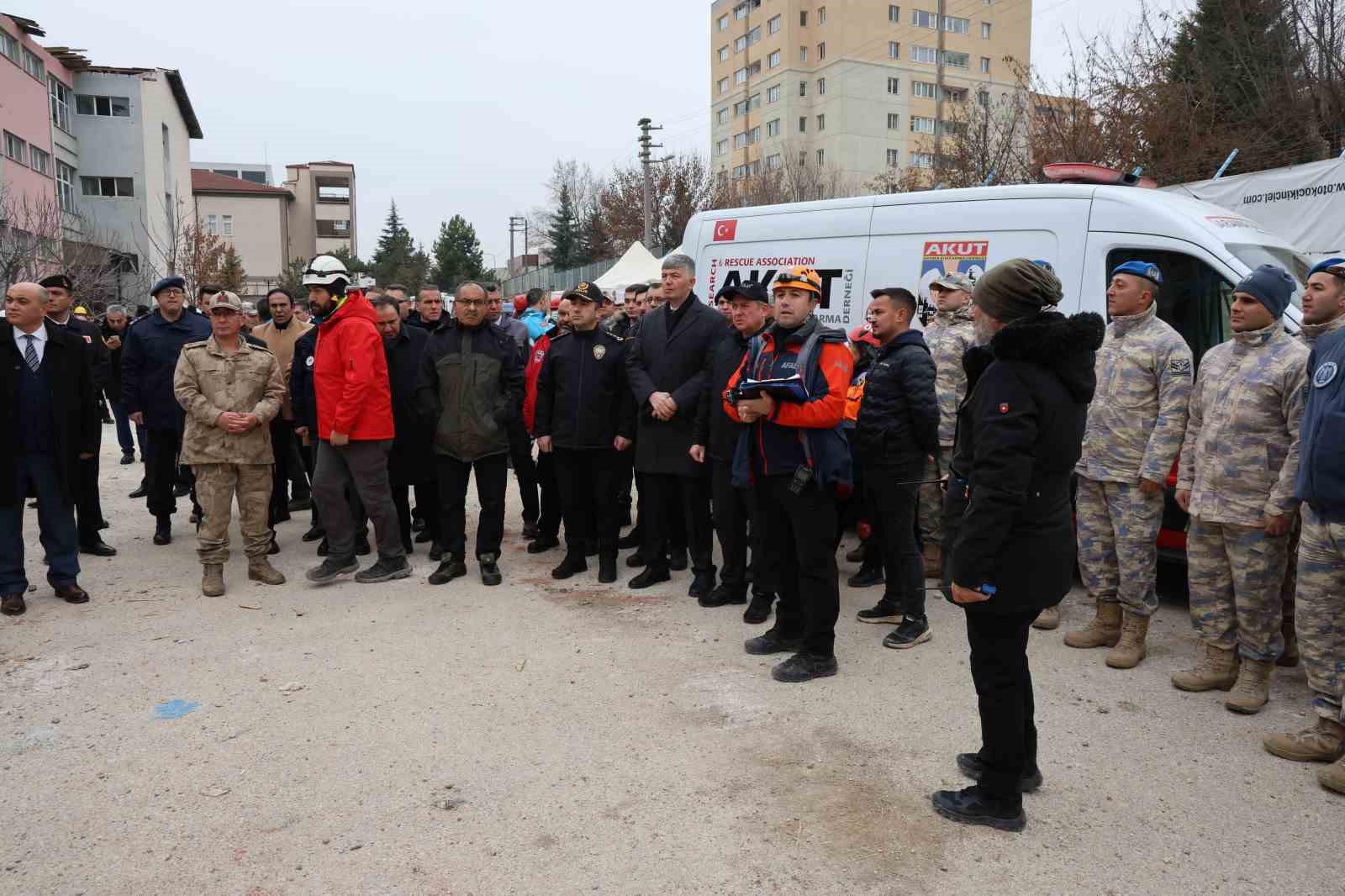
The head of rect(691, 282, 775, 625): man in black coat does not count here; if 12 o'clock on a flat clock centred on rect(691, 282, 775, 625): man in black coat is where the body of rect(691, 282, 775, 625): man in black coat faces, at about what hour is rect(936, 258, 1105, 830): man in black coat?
rect(936, 258, 1105, 830): man in black coat is roughly at 10 o'clock from rect(691, 282, 775, 625): man in black coat.

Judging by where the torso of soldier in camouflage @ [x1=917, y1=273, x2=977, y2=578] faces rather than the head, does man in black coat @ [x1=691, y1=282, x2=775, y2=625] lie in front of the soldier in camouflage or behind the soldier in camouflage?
in front

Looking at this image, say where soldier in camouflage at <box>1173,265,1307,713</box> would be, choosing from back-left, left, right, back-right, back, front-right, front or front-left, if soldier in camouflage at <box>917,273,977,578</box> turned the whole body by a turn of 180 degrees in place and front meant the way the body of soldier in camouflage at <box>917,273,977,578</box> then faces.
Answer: right

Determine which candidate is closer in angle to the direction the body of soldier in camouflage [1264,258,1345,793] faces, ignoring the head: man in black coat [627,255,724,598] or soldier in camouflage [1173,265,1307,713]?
the man in black coat

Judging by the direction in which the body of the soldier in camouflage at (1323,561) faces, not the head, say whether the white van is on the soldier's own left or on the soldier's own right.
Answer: on the soldier's own right

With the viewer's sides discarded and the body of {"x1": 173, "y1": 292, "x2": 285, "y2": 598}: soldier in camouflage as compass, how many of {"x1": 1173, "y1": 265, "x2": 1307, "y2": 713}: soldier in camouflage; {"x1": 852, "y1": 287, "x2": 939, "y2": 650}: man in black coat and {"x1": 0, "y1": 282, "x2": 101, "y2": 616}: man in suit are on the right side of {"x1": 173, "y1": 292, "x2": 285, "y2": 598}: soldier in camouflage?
1

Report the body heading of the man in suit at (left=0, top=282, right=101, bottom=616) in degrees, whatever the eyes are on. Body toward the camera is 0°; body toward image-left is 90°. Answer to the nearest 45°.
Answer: approximately 0°

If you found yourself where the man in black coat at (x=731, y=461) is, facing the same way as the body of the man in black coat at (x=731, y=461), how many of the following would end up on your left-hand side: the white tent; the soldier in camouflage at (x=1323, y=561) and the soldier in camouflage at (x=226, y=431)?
1
